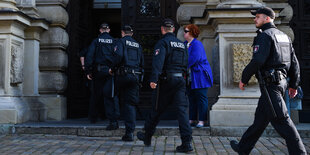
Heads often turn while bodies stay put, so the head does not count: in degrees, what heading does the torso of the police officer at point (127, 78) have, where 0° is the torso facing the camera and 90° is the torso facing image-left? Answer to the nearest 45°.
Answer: approximately 135°

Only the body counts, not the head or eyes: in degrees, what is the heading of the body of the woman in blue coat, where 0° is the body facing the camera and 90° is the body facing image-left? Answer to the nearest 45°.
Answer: approximately 90°

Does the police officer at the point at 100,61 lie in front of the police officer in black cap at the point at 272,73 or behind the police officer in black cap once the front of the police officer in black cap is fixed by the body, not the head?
in front

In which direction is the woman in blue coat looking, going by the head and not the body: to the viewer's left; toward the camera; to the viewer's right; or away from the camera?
to the viewer's left

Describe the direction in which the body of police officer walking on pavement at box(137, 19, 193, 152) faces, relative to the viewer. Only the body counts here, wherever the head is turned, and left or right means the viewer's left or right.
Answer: facing away from the viewer and to the left of the viewer

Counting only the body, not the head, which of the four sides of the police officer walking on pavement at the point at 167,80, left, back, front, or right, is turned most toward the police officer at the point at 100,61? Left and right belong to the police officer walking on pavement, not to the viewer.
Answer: front

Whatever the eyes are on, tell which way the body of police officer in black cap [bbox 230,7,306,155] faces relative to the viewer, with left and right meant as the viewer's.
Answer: facing away from the viewer and to the left of the viewer
